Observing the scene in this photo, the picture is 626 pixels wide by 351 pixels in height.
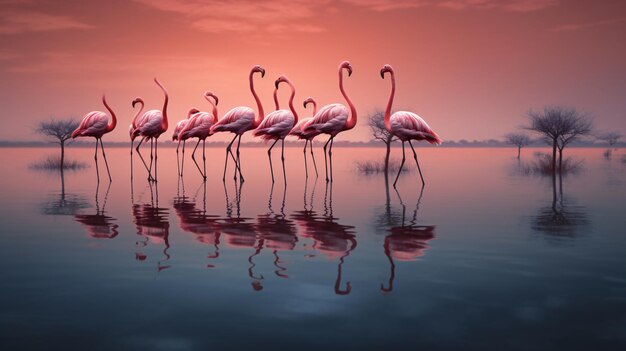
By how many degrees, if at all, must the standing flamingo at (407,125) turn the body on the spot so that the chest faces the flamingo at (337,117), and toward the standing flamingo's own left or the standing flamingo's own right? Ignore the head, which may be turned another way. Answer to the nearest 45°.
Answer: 0° — it already faces it

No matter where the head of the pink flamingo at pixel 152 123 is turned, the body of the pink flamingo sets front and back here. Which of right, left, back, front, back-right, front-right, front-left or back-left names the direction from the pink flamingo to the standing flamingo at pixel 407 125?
front-right

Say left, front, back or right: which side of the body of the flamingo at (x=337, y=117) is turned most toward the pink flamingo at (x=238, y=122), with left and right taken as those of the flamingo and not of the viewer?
back

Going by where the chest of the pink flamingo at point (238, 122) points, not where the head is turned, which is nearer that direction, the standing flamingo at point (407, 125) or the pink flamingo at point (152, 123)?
the standing flamingo

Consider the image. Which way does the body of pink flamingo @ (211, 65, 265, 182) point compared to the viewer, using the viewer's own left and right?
facing to the right of the viewer

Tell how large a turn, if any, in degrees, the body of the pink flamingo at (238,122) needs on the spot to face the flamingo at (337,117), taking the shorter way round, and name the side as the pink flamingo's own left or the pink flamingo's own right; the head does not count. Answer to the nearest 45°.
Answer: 0° — it already faces it

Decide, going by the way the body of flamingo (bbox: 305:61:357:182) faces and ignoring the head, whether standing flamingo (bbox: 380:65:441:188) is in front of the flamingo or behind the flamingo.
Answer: in front

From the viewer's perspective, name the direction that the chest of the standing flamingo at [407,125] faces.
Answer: to the viewer's left

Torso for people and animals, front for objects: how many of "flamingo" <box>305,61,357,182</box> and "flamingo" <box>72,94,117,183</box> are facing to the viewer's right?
2

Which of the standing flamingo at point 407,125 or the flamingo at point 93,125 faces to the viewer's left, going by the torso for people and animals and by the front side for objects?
the standing flamingo

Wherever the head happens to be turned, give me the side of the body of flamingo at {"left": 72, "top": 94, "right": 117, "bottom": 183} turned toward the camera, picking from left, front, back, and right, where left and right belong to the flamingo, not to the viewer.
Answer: right

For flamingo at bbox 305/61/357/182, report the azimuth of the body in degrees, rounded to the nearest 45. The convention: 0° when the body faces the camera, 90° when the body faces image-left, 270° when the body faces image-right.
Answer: approximately 270°
